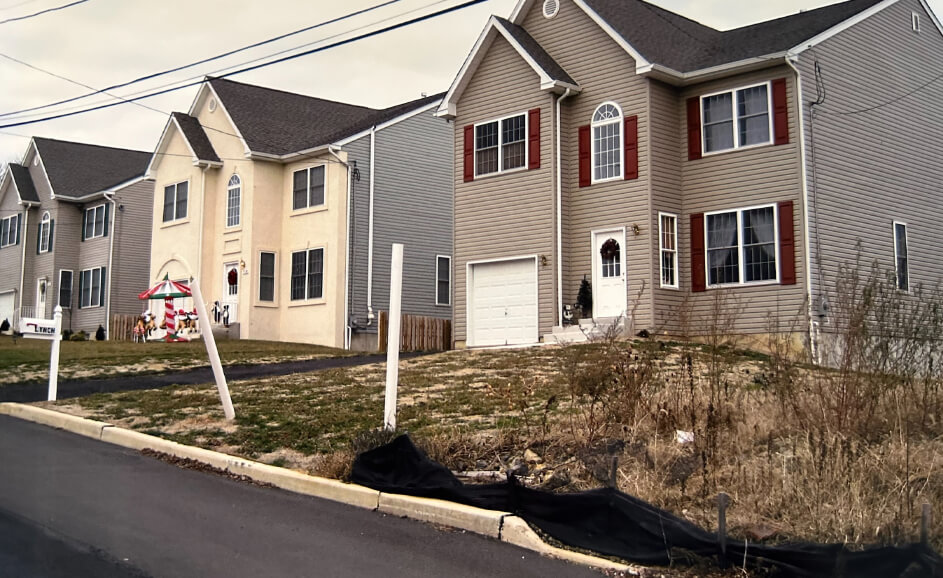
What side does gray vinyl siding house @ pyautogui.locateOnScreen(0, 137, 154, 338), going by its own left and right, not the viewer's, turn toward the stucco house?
left

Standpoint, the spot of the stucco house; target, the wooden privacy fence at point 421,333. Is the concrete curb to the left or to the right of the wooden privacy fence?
right

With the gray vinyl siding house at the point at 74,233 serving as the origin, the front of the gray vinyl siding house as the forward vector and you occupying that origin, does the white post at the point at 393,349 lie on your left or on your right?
on your left

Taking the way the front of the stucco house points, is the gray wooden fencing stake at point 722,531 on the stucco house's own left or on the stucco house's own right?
on the stucco house's own left

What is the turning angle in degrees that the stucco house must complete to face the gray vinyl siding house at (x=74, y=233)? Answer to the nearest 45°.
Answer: approximately 90° to its right

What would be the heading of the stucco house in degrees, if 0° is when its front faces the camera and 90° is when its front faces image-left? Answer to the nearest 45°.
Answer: approximately 45°

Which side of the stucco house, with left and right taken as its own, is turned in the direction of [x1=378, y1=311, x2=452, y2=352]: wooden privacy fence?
left

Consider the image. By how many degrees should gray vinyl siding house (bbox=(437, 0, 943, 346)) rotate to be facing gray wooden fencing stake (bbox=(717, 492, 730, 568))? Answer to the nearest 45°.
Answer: approximately 45° to its left

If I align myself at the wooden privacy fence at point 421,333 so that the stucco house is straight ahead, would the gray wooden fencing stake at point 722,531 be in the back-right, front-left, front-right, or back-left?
back-left

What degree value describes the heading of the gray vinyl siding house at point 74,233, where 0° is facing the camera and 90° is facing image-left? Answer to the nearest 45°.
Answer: approximately 45°

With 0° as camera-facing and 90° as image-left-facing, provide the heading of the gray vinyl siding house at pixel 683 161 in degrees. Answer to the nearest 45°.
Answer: approximately 45°
